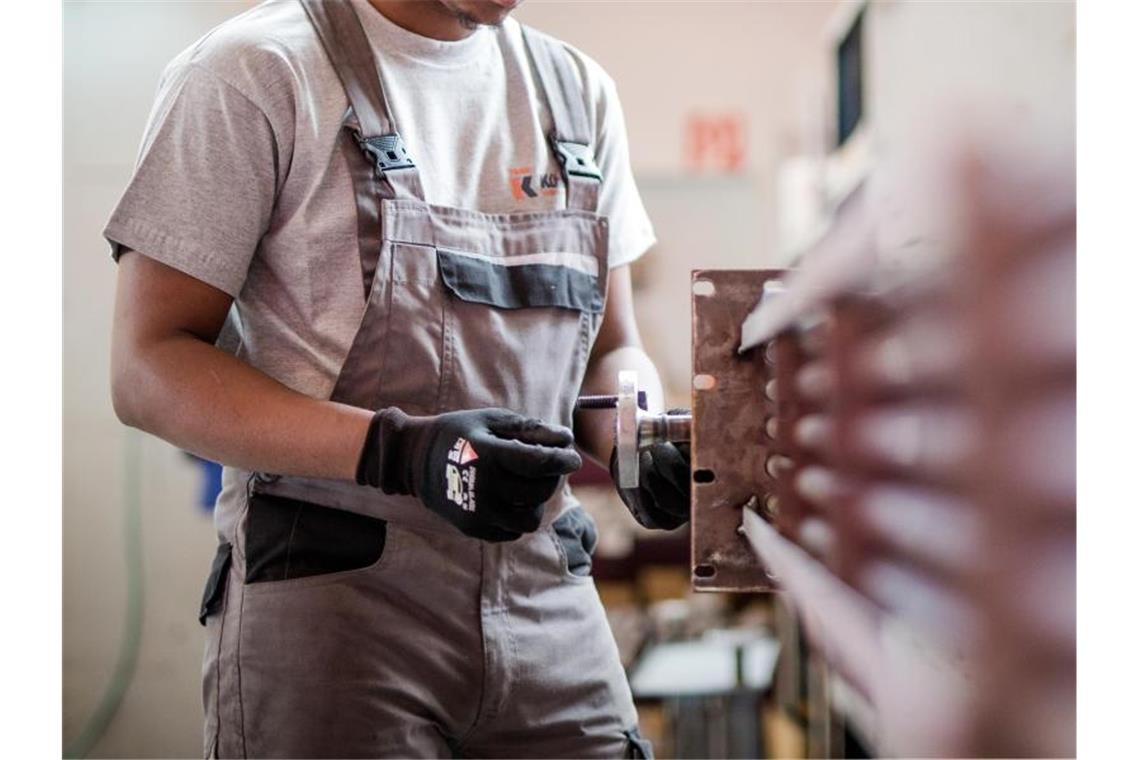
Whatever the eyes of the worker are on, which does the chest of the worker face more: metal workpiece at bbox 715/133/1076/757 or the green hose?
the metal workpiece

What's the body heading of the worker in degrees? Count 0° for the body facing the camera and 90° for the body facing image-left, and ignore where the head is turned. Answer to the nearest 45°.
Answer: approximately 315°
